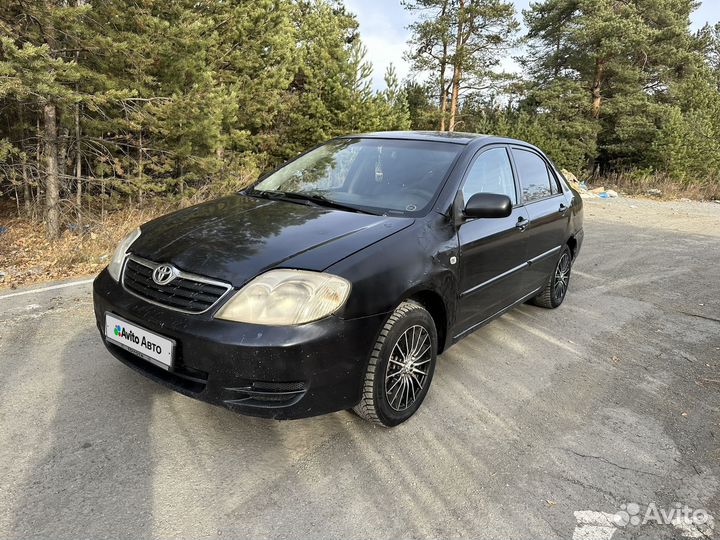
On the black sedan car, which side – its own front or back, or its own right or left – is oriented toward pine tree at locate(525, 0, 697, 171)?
back

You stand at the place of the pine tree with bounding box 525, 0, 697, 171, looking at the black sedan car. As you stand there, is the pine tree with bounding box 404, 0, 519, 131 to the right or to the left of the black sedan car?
right

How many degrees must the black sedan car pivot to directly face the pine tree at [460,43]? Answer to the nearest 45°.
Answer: approximately 135° to its right
